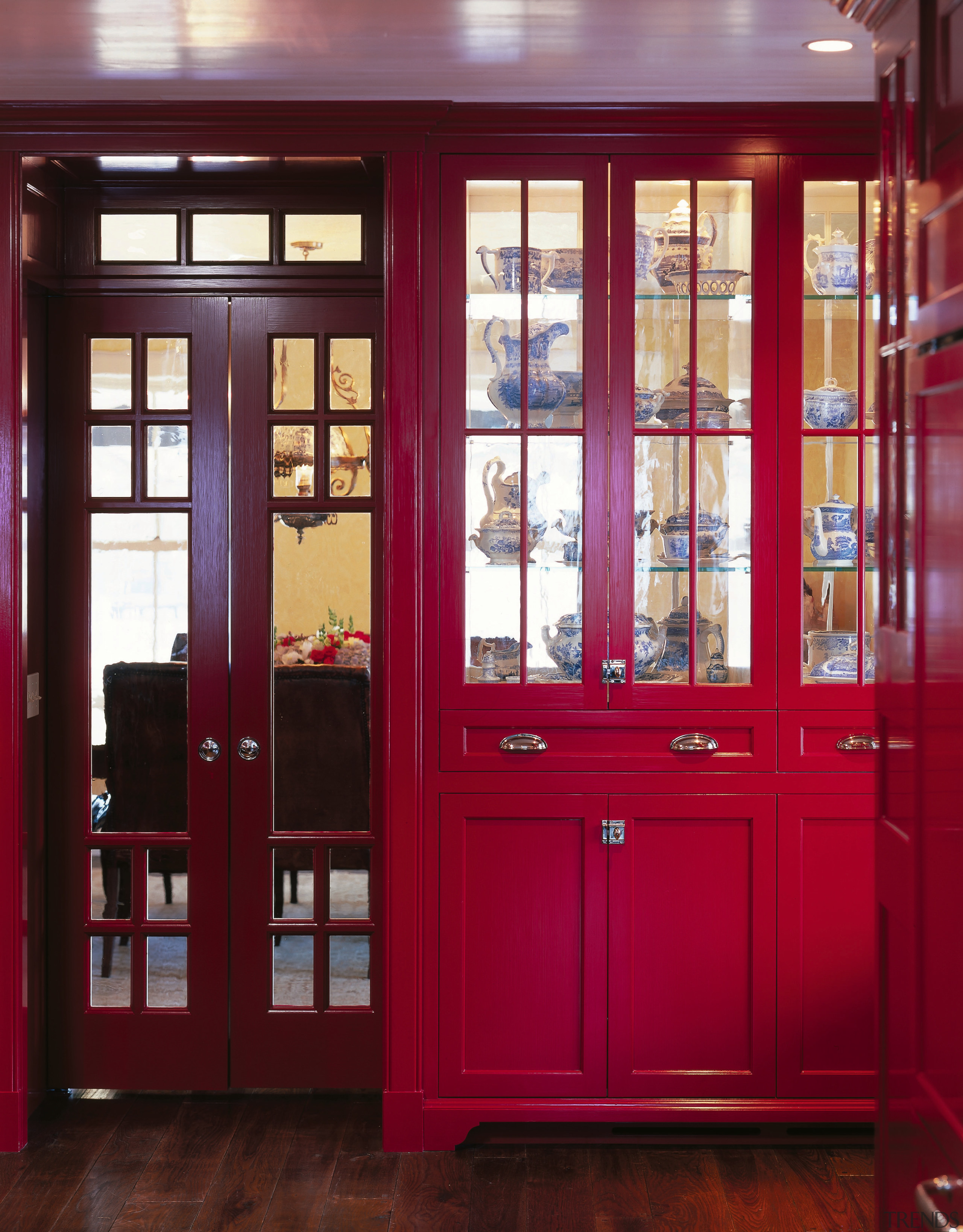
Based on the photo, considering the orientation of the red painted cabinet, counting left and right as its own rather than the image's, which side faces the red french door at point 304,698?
right

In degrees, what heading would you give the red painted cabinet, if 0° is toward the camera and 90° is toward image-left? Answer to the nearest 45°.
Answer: approximately 0°

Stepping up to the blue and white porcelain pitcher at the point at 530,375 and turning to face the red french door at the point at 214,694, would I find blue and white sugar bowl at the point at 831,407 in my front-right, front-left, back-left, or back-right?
back-right
